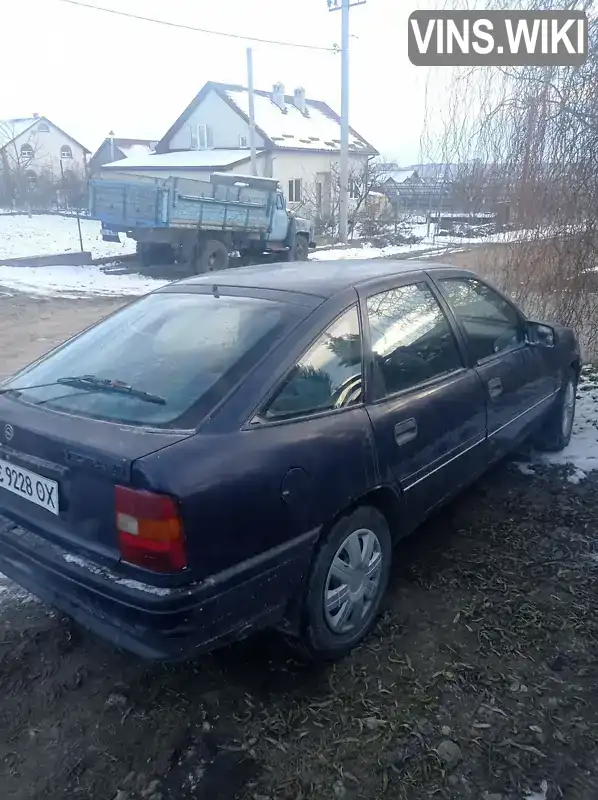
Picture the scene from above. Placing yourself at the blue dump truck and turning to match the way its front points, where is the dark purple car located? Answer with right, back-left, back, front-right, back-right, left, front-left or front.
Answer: back-right

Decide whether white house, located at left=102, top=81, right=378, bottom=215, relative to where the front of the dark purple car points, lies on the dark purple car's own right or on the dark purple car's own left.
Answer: on the dark purple car's own left

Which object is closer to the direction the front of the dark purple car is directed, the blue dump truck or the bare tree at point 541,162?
the bare tree

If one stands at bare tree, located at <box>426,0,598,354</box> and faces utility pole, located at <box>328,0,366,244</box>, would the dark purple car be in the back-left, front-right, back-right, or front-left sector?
back-left

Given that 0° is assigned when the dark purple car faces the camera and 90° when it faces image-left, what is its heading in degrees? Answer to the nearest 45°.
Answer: approximately 225°

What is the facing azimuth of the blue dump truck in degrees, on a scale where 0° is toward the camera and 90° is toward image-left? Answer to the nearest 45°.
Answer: approximately 225°

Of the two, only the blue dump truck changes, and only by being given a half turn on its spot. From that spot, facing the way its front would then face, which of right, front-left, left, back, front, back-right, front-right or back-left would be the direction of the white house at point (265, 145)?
back-right

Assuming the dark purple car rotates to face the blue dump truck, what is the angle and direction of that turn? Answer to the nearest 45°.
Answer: approximately 45° to its left

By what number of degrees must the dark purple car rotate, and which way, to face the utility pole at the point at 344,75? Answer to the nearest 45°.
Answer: approximately 45° to its left

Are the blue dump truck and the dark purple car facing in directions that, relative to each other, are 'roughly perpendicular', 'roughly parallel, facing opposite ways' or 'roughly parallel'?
roughly parallel

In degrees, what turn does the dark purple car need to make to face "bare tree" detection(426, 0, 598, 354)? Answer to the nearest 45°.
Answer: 0° — it already faces it

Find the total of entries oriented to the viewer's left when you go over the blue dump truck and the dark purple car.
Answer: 0

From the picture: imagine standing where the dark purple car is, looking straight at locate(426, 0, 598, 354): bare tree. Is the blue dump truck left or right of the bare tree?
left

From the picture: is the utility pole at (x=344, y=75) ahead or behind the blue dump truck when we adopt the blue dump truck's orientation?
ahead
